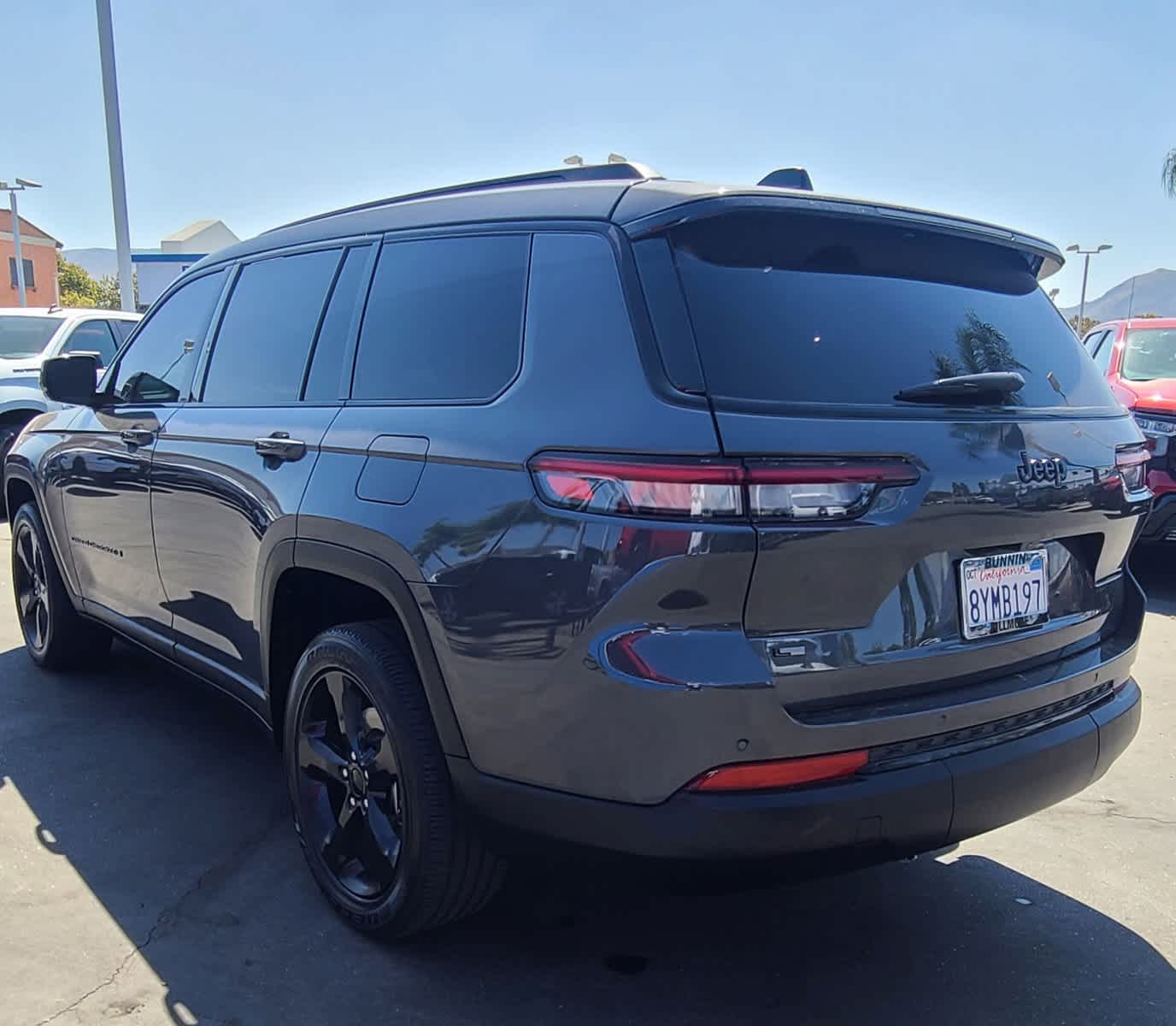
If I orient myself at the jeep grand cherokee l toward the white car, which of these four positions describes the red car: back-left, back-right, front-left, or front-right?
front-right

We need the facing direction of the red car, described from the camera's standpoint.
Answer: facing the viewer and to the right of the viewer

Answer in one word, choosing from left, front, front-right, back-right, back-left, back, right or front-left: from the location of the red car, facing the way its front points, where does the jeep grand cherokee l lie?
front-right

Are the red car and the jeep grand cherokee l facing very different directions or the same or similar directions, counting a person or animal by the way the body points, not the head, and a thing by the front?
very different directions

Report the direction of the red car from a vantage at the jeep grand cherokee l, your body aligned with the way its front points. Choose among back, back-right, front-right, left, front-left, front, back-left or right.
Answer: right

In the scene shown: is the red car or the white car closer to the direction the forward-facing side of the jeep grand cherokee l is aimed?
the white car

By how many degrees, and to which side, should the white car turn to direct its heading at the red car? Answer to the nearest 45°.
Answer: approximately 90° to its left

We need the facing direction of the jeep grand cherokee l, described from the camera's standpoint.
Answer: facing away from the viewer and to the left of the viewer

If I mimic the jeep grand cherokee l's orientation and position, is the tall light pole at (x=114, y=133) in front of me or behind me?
in front

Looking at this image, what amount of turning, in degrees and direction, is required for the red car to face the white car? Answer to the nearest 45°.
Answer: approximately 135° to its right

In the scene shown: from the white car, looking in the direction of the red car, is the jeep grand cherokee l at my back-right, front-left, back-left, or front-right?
front-right

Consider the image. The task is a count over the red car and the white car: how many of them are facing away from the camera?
0

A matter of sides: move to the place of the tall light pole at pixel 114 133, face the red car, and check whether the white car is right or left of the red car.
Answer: right

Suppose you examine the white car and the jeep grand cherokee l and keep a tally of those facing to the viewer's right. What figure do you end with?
0

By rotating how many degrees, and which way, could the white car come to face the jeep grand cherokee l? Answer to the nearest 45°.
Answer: approximately 45° to its left

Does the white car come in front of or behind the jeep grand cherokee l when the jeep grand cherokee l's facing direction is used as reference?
in front

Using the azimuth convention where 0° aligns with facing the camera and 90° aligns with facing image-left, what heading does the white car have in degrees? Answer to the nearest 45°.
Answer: approximately 45°
